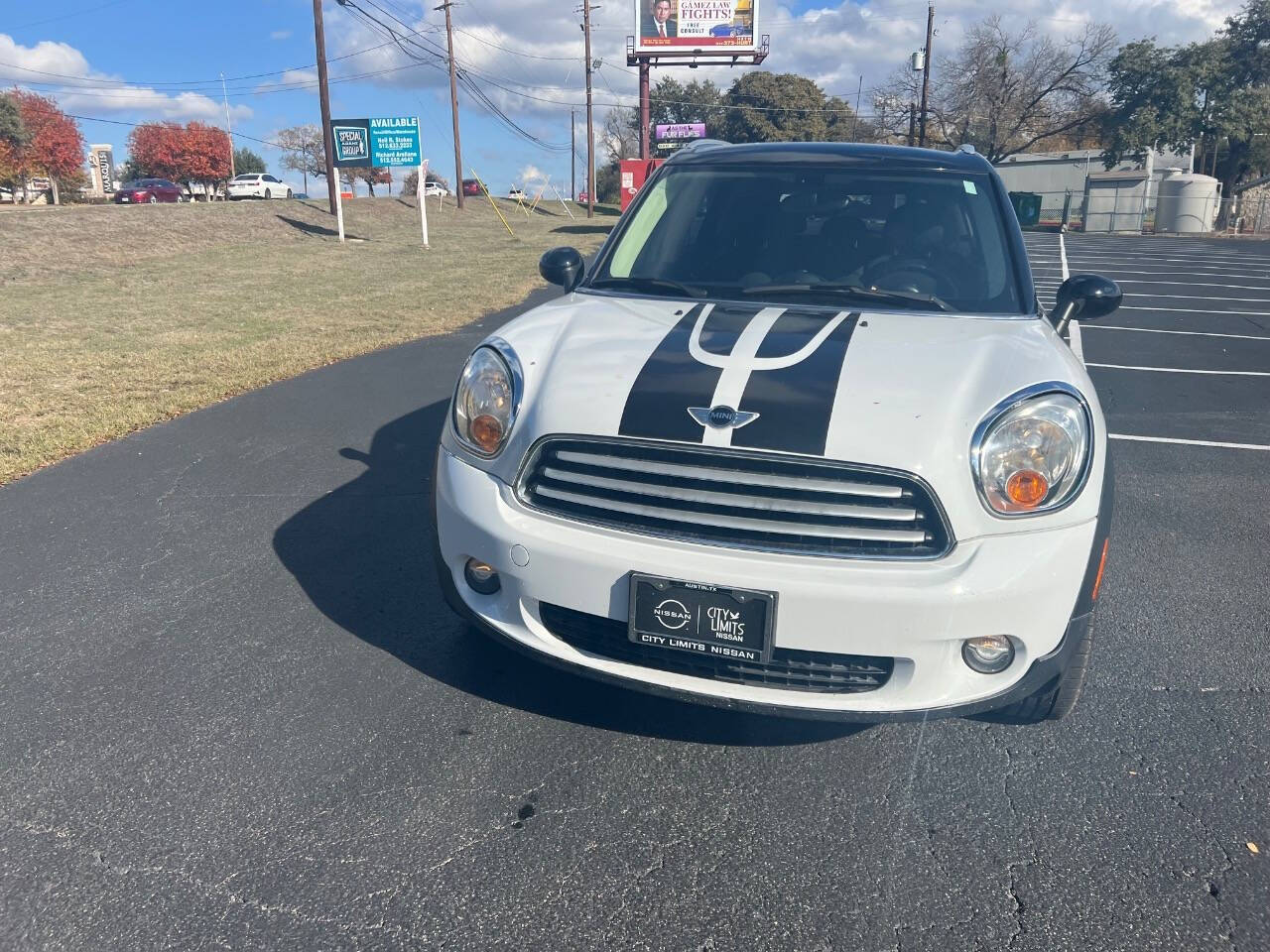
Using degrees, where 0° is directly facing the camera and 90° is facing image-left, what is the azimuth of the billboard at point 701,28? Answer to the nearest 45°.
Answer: approximately 0°

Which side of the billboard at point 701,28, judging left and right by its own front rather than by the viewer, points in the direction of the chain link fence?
left

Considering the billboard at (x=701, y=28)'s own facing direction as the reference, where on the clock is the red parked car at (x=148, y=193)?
The red parked car is roughly at 3 o'clock from the billboard.

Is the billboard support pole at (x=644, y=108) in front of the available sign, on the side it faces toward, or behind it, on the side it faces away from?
behind

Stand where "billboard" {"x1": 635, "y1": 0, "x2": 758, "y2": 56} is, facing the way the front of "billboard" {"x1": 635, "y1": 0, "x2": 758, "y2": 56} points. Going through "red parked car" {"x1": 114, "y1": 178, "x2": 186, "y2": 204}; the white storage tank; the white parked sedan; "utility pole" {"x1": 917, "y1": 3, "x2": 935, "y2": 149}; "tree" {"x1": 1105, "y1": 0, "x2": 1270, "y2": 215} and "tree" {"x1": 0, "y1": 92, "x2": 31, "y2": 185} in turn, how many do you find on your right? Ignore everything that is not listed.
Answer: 3

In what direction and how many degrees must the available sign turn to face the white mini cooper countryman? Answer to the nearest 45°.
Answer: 0° — it already faces it

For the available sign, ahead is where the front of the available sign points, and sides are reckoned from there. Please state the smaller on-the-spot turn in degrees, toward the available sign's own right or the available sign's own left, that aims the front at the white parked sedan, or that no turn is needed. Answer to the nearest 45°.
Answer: approximately 180°

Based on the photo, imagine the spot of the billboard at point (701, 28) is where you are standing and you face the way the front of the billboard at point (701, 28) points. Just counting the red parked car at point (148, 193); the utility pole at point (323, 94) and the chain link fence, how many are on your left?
1

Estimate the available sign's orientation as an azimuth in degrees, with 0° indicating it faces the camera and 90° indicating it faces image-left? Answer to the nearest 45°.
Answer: approximately 0°

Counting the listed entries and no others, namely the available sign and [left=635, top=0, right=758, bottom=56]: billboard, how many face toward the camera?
2
